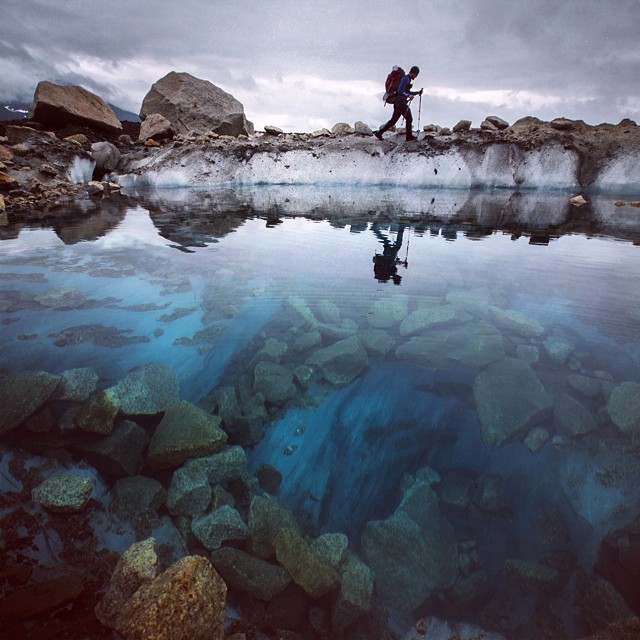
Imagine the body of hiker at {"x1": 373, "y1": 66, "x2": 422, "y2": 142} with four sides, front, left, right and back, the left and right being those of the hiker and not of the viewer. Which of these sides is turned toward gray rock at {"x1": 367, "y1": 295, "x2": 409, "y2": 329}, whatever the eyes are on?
right

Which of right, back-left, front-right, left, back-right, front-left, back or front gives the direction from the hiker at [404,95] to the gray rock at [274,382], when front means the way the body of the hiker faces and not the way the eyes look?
right

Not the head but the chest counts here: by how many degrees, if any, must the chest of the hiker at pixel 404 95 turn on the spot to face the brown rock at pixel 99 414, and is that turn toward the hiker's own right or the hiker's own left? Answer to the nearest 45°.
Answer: approximately 90° to the hiker's own right

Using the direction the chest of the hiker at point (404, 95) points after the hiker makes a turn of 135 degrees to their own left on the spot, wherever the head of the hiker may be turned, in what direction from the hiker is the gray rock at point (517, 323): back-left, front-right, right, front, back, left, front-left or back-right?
back-left

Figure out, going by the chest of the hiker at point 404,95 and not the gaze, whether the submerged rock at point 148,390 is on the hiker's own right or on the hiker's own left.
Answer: on the hiker's own right

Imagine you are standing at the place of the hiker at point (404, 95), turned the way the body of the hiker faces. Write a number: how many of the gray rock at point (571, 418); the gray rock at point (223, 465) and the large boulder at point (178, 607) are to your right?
3

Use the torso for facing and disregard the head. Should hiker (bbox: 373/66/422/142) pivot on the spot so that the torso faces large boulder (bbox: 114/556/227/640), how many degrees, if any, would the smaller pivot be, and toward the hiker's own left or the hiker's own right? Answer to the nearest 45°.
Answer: approximately 90° to the hiker's own right

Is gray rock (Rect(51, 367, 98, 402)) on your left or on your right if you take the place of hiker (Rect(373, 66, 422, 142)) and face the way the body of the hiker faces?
on your right

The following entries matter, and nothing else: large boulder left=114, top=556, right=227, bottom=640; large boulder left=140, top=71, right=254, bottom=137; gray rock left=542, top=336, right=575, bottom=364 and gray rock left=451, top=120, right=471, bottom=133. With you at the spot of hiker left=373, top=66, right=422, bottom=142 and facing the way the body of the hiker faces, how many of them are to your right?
2

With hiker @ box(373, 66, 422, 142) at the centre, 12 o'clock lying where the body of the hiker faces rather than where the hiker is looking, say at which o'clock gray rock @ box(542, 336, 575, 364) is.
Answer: The gray rock is roughly at 3 o'clock from the hiker.

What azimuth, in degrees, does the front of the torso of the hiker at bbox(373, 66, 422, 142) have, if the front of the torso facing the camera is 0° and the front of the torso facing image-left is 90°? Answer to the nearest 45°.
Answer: approximately 270°

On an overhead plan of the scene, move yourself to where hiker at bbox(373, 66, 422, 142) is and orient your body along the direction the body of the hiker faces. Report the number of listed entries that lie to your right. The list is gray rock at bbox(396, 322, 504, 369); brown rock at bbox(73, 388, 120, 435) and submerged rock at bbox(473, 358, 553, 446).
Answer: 3

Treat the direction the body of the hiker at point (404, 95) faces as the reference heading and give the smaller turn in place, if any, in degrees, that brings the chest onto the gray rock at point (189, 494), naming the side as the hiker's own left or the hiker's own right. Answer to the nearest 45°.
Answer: approximately 90° to the hiker's own right

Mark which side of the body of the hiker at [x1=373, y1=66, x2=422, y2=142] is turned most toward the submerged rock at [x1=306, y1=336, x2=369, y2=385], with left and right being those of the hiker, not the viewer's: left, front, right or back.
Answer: right

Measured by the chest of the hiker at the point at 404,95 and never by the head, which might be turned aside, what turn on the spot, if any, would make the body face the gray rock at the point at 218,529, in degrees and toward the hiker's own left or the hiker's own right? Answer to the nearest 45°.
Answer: approximately 90° to the hiker's own right

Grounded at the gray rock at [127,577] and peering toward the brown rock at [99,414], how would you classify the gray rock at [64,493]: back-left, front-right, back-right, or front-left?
front-left

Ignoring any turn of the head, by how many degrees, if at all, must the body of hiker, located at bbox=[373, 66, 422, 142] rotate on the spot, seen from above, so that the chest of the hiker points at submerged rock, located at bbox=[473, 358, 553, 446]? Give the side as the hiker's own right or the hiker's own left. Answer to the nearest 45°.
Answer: approximately 90° to the hiker's own right
